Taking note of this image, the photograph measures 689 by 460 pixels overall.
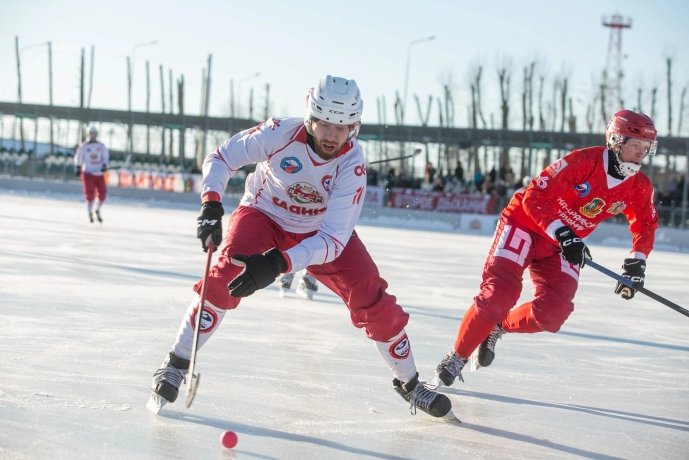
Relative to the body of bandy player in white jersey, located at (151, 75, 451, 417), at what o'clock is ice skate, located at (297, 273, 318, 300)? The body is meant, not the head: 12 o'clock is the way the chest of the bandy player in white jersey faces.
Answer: The ice skate is roughly at 6 o'clock from the bandy player in white jersey.

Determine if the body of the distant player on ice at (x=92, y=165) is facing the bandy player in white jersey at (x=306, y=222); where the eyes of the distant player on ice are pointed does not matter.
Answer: yes

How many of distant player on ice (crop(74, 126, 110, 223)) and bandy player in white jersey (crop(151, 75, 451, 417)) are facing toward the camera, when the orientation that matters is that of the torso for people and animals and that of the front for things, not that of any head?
2

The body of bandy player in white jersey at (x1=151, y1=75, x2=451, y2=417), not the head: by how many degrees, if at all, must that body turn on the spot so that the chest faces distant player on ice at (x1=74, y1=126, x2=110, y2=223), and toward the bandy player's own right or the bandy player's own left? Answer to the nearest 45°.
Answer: approximately 180°

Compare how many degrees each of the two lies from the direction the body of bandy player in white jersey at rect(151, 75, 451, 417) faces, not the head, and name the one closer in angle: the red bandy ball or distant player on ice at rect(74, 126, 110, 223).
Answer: the red bandy ball

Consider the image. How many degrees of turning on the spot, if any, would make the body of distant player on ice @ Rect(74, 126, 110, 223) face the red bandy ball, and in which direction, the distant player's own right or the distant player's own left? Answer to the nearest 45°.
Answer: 0° — they already face it
